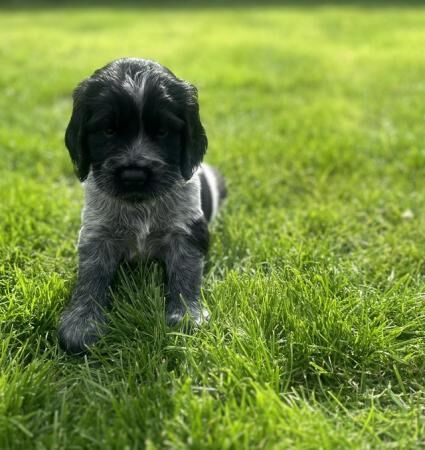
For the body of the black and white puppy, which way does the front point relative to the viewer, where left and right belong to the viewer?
facing the viewer
